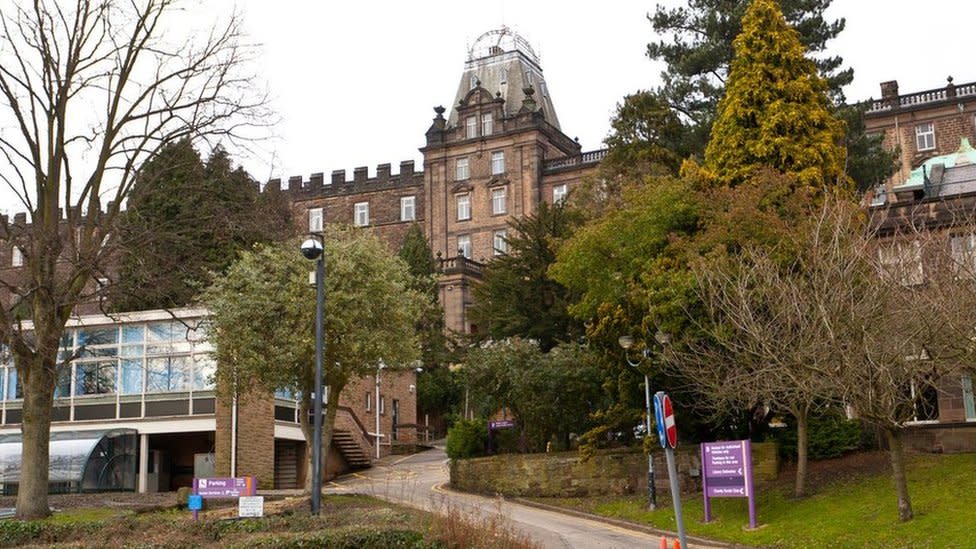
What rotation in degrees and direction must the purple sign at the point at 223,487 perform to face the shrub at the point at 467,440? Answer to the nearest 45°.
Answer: approximately 135° to its left

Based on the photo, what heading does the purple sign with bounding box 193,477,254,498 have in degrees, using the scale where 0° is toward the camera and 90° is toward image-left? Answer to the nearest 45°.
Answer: approximately 0°

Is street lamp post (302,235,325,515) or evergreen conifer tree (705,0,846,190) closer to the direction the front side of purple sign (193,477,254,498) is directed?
the street lamp post

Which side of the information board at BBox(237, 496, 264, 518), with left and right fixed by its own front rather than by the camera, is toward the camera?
front

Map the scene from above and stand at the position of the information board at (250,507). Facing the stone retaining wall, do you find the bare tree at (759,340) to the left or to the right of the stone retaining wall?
right

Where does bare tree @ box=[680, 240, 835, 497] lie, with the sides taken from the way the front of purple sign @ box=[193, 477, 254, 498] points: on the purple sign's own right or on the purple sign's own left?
on the purple sign's own left

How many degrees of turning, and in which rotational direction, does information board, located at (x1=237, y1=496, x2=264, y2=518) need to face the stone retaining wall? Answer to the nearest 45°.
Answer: approximately 135° to its left

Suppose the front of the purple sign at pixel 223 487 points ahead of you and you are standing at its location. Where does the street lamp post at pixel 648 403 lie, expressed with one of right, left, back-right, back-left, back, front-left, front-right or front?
left

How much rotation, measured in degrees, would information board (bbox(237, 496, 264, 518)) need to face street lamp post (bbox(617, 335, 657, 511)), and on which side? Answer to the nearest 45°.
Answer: approximately 135° to its left

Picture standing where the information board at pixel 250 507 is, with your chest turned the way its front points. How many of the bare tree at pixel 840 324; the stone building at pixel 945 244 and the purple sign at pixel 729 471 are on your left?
3
